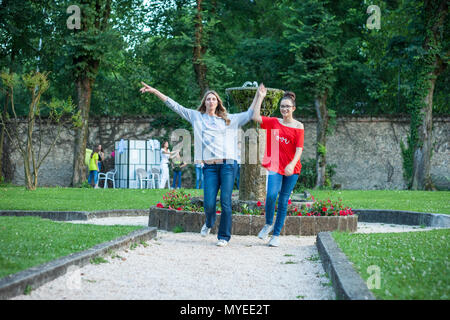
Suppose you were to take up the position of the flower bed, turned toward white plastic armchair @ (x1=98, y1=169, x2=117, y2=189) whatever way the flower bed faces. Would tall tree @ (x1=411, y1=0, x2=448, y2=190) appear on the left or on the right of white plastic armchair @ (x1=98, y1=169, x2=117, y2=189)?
right

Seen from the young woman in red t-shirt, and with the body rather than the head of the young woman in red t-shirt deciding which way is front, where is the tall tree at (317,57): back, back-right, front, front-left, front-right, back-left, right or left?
back

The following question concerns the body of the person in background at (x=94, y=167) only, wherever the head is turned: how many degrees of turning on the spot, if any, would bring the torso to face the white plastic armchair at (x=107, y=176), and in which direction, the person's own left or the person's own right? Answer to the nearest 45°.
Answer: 0° — they already face it

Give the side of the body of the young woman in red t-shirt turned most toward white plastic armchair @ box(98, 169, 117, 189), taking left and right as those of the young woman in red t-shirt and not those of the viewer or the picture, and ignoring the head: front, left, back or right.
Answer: back

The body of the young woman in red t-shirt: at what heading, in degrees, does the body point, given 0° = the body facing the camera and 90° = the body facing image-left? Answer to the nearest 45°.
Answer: approximately 0°
